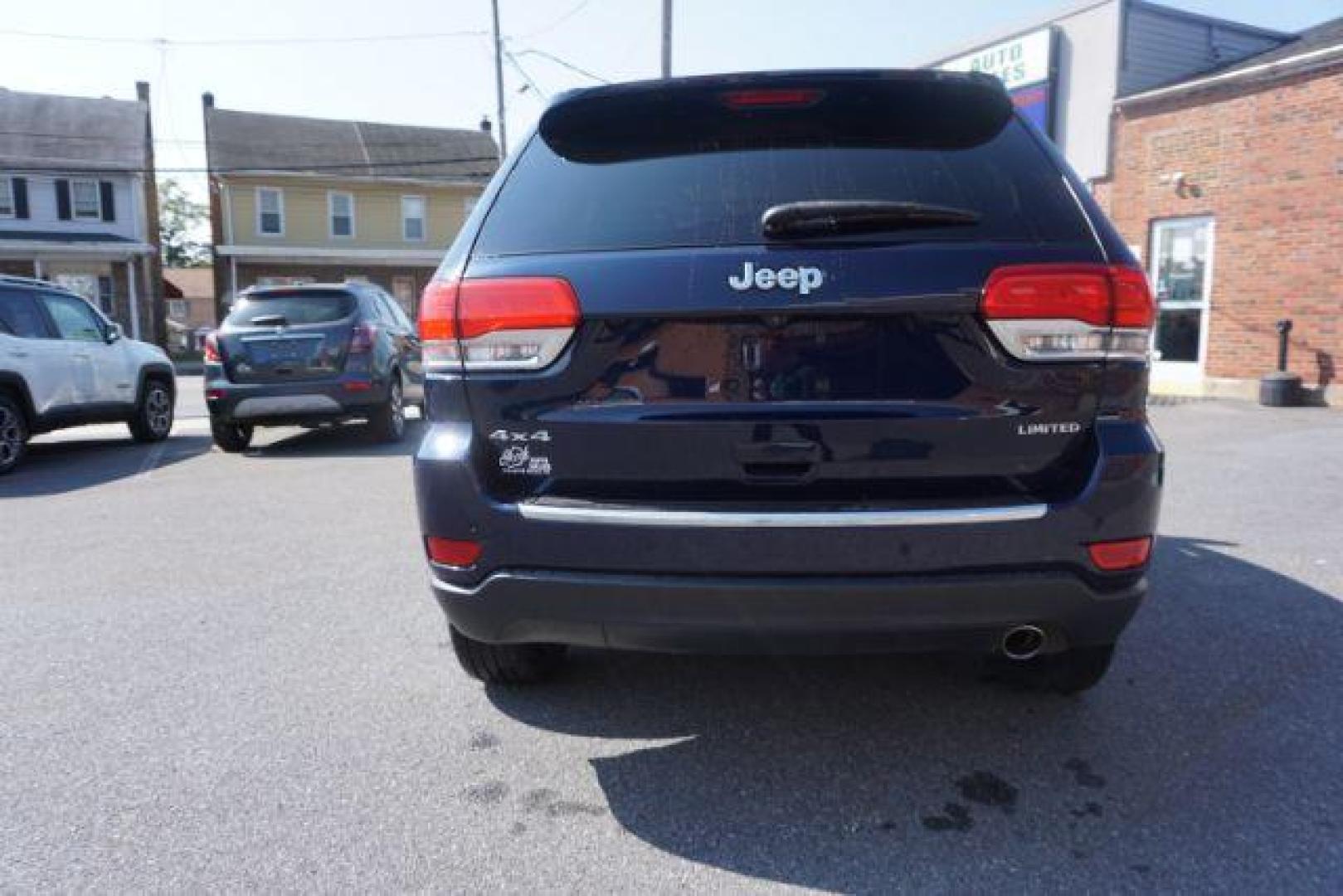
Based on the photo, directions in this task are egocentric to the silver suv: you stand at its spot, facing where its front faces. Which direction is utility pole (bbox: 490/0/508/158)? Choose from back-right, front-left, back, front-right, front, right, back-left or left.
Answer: front

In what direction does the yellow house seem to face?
toward the camera

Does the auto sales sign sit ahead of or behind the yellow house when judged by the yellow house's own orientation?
ahead

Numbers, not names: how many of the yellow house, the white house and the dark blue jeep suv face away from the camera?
1

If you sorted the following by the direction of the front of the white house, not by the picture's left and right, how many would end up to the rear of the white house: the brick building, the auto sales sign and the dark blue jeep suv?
0

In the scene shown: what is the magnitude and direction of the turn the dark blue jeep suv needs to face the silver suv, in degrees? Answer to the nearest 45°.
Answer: approximately 45° to its left

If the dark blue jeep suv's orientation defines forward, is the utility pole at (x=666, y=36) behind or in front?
in front

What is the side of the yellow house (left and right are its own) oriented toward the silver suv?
front

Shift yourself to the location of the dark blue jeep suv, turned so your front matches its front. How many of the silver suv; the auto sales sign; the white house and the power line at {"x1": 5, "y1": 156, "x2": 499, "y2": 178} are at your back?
0

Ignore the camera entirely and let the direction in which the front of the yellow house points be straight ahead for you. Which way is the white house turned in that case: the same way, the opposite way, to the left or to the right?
the same way

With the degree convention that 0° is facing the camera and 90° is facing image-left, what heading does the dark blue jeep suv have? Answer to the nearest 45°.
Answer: approximately 180°

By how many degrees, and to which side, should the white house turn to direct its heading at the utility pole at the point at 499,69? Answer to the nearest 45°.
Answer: approximately 45° to its left

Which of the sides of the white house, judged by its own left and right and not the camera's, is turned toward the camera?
front

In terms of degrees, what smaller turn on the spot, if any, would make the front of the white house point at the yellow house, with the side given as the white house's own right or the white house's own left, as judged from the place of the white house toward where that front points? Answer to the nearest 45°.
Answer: approximately 90° to the white house's own left

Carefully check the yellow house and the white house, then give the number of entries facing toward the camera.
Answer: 2
